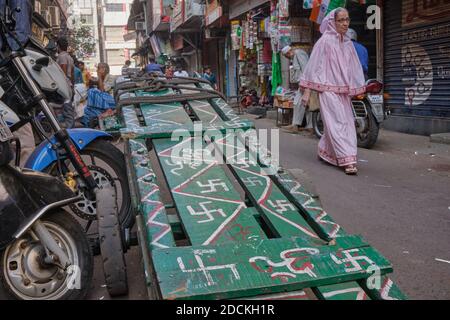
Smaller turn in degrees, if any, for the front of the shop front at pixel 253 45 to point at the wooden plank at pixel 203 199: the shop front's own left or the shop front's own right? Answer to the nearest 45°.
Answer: approximately 45° to the shop front's own left

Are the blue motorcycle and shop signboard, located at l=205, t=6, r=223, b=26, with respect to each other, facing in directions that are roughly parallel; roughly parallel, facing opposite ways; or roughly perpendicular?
roughly perpendicular

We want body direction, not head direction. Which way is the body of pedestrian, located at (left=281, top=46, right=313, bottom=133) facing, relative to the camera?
to the viewer's left

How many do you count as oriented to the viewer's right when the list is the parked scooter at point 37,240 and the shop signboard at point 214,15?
1

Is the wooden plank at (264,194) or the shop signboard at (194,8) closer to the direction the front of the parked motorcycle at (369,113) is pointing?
the shop signboard

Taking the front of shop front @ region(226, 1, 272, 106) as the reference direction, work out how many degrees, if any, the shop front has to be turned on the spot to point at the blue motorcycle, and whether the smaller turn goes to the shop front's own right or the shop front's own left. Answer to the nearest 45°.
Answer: approximately 45° to the shop front's own left

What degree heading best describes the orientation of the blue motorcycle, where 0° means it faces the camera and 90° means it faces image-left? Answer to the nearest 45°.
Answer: approximately 315°
